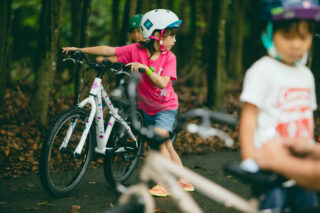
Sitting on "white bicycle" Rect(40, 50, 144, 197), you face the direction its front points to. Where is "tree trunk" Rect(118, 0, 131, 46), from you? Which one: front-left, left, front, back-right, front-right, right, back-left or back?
back-right

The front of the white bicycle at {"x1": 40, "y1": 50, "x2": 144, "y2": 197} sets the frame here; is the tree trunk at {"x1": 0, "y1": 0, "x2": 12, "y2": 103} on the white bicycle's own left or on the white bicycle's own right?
on the white bicycle's own right

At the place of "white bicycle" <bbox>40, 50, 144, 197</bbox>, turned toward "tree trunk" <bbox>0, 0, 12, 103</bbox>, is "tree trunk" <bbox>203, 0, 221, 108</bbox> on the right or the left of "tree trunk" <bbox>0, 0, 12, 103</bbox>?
right

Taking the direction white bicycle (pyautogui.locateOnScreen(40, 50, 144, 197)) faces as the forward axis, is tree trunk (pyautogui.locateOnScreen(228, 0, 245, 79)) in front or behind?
behind

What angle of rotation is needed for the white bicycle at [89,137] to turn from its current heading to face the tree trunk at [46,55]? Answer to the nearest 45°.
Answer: approximately 135° to its right

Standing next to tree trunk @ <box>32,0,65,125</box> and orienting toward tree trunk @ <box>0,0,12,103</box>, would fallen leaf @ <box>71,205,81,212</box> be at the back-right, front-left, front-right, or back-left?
back-left

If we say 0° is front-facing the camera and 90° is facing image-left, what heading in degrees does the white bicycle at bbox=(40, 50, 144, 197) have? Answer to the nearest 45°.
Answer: approximately 45°

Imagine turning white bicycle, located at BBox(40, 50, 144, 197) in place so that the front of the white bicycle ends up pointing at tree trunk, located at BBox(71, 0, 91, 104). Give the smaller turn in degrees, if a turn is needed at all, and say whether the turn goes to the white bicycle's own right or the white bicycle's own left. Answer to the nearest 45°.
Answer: approximately 135° to the white bicycle's own right
